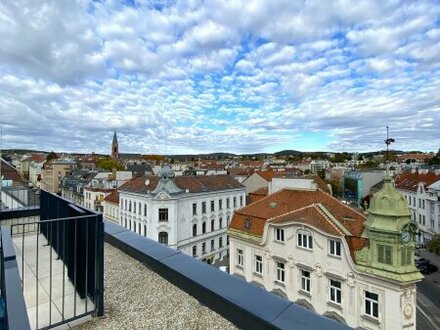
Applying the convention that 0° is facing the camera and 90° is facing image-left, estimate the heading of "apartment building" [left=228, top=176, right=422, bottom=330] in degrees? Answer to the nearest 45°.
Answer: approximately 45°

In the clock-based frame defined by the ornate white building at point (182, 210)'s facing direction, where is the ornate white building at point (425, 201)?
the ornate white building at point (425, 201) is roughly at 9 o'clock from the ornate white building at point (182, 210).

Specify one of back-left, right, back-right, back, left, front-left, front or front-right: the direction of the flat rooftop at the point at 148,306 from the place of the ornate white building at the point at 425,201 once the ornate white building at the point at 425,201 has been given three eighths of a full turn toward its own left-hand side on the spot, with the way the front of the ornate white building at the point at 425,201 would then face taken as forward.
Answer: right

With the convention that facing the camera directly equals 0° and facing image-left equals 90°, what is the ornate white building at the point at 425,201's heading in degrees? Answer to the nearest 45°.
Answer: approximately 45°

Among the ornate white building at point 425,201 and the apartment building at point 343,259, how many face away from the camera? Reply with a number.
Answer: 0

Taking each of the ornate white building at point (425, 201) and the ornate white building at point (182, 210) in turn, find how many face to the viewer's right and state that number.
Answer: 0

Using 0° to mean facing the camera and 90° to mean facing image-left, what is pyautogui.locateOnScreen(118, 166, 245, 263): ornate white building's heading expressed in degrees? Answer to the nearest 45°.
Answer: approximately 0°

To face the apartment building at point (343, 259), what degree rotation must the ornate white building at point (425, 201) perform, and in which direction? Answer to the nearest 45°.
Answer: approximately 45° to its left

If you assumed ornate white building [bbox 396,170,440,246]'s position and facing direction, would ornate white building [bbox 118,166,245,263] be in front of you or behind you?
in front

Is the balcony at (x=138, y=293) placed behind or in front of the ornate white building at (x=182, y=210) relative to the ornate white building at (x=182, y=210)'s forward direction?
in front

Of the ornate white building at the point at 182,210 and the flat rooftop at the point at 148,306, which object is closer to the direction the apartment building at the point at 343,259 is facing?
the flat rooftop
